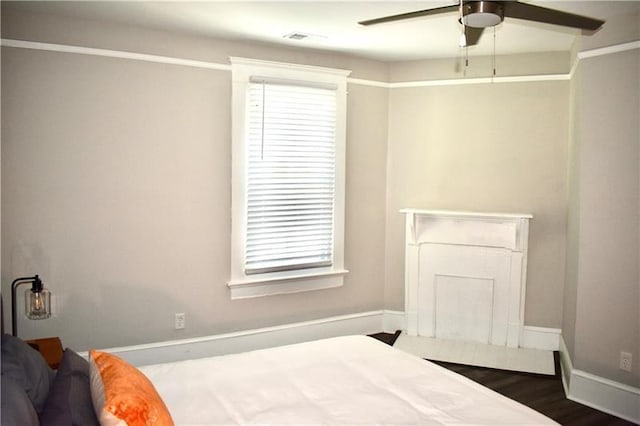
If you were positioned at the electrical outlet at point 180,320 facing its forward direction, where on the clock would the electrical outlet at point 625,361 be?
the electrical outlet at point 625,361 is roughly at 10 o'clock from the electrical outlet at point 180,320.

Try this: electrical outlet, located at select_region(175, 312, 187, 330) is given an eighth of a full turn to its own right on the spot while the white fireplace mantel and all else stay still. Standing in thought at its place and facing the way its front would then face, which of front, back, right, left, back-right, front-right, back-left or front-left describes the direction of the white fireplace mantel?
back-left

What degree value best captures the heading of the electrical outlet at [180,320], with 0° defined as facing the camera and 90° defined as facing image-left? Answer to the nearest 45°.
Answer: approximately 0°

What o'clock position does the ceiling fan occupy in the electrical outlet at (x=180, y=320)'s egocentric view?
The ceiling fan is roughly at 11 o'clock from the electrical outlet.
